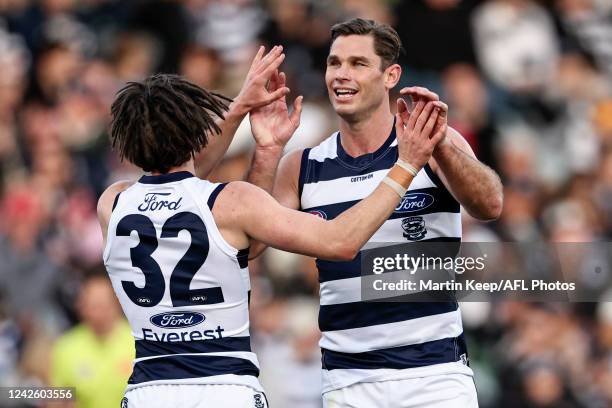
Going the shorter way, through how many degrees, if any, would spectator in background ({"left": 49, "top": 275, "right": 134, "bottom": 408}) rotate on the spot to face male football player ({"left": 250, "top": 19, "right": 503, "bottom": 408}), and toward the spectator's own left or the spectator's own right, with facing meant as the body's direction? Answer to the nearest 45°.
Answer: approximately 45° to the spectator's own left

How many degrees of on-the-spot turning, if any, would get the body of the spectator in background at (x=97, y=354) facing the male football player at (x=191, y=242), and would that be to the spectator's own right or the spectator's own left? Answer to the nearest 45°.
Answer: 0° — they already face them

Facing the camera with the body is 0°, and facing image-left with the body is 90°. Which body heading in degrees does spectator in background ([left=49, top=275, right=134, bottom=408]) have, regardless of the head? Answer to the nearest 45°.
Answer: approximately 0°
